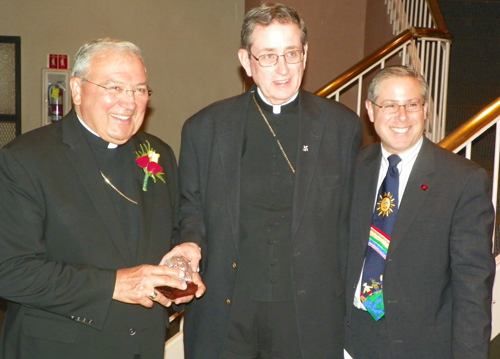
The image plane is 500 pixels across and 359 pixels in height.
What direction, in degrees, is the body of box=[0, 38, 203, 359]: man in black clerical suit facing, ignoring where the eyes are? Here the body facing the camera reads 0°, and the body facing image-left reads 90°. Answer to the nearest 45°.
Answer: approximately 315°

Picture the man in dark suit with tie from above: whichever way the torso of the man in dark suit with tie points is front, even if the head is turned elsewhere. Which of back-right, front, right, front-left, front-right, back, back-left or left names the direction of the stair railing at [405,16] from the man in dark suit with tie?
back-right

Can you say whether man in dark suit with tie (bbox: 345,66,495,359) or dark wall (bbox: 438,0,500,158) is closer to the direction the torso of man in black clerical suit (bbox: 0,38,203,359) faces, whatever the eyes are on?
the man in dark suit with tie

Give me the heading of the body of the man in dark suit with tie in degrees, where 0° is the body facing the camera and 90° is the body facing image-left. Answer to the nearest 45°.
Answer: approximately 45°

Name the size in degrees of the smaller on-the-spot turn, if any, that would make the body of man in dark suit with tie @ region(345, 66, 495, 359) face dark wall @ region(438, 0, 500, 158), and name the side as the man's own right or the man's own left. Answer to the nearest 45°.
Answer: approximately 135° to the man's own right

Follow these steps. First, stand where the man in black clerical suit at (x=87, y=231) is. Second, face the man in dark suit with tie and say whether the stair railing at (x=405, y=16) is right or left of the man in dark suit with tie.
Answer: left

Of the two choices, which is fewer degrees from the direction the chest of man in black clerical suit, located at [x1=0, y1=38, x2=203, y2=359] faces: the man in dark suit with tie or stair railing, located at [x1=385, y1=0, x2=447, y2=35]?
the man in dark suit with tie

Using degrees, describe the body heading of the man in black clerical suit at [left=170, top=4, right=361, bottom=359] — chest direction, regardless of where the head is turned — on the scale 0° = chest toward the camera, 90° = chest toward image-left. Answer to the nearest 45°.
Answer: approximately 0°

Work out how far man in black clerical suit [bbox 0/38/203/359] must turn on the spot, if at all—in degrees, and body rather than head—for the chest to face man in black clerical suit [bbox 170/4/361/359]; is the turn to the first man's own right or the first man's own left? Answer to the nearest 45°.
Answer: approximately 45° to the first man's own left

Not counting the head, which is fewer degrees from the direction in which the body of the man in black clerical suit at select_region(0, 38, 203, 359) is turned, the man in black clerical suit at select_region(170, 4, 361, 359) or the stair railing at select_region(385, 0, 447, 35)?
the man in black clerical suit

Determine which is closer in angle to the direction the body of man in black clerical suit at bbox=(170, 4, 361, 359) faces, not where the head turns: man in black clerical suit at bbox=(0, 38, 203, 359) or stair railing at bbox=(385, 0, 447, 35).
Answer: the man in black clerical suit

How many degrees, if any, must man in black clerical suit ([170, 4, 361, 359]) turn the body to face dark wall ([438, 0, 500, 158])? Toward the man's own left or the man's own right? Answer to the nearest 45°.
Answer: approximately 135° to the man's own left

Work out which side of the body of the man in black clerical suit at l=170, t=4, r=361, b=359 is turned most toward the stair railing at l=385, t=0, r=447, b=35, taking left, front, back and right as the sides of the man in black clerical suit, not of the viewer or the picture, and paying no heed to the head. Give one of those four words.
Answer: back
